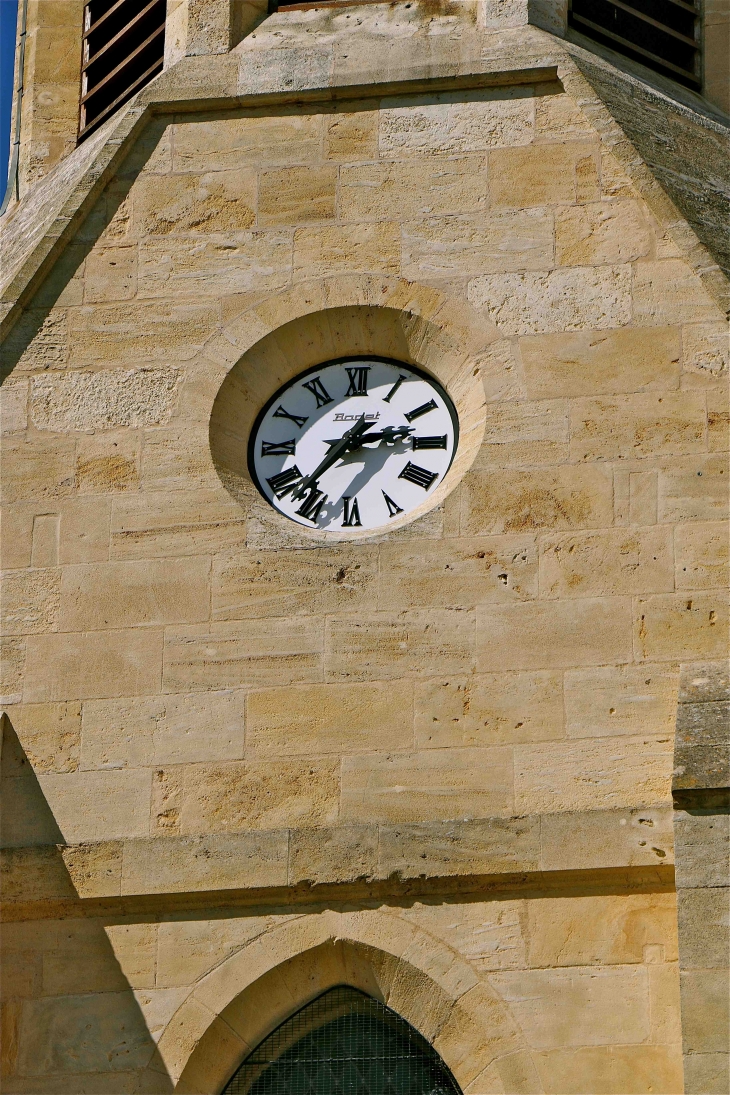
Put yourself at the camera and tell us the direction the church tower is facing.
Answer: facing the viewer
